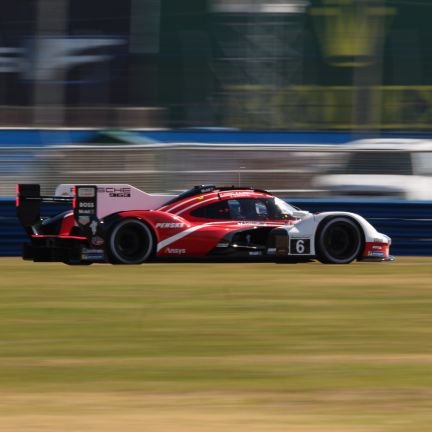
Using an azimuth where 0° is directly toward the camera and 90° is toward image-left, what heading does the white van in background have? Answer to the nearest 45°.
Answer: approximately 90°

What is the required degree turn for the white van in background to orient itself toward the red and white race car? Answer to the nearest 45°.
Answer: approximately 45° to its left
